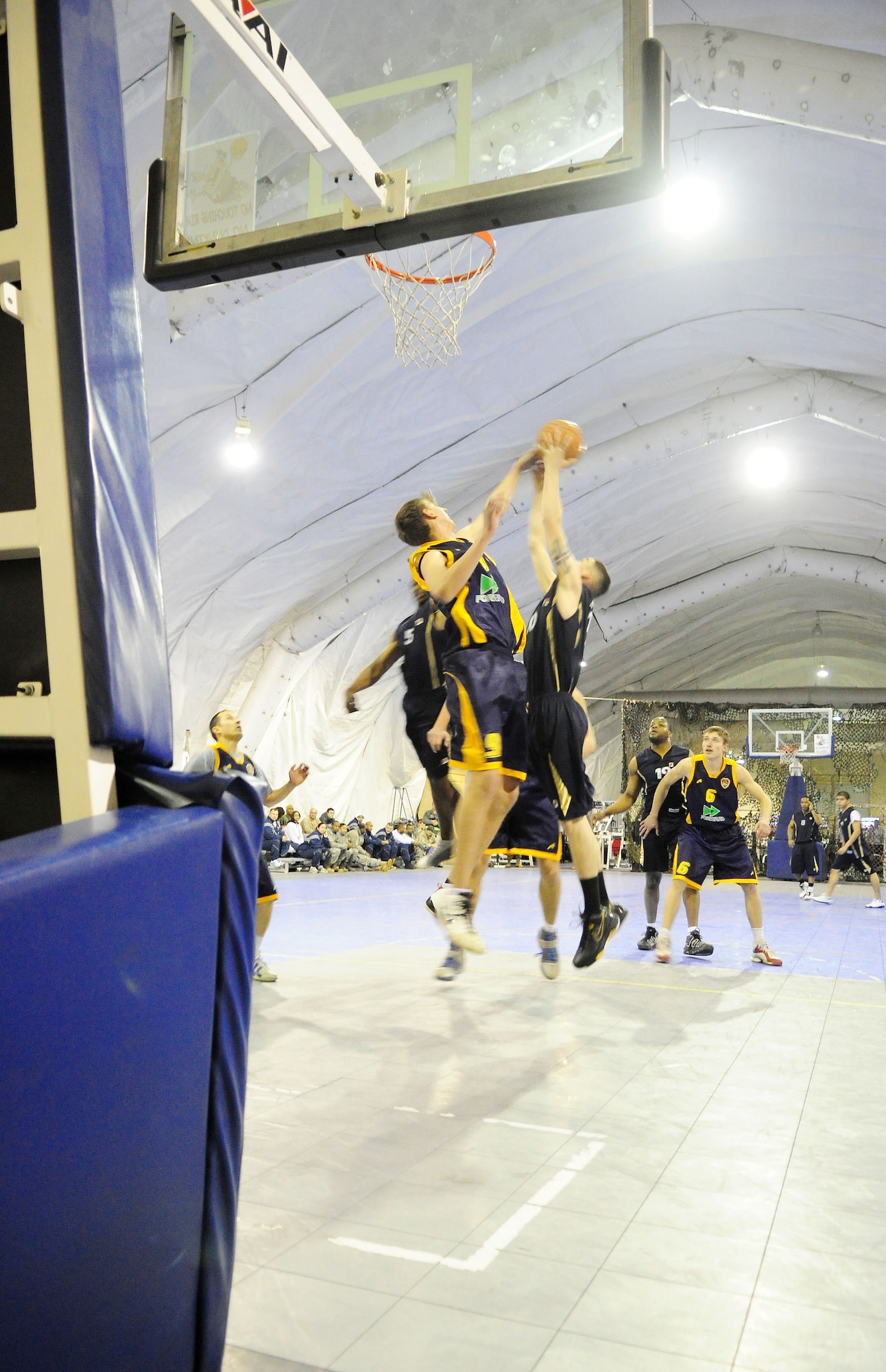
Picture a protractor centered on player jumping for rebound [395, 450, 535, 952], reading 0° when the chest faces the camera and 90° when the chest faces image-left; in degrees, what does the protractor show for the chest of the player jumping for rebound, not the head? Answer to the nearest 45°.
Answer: approximately 315°

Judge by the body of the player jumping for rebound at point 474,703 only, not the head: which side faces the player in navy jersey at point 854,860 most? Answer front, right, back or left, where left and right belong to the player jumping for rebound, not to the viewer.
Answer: left

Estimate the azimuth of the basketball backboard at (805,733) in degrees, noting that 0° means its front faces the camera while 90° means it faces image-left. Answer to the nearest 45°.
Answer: approximately 0°

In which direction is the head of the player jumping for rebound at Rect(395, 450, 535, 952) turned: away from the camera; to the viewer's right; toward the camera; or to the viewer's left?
to the viewer's right

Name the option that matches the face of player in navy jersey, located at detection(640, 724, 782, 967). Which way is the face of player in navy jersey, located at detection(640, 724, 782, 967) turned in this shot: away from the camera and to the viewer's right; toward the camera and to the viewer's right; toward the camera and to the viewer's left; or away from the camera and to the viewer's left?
toward the camera and to the viewer's left
